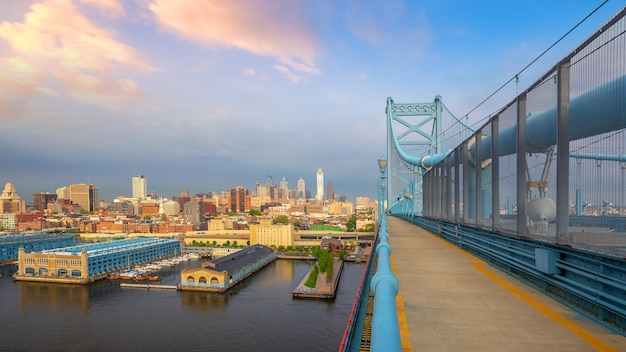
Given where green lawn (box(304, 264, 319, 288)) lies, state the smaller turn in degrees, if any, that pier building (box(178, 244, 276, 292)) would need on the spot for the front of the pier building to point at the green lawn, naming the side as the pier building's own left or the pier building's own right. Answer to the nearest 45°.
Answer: approximately 135° to the pier building's own left

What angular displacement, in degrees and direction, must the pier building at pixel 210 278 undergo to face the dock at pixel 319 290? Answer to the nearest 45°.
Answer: approximately 90° to its left

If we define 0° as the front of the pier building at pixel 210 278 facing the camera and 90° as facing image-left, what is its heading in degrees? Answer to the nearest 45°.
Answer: approximately 45°

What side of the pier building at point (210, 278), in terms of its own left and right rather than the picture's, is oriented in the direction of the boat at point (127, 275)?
right
